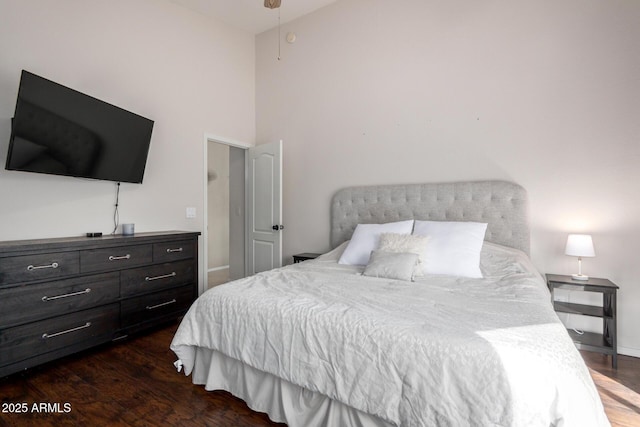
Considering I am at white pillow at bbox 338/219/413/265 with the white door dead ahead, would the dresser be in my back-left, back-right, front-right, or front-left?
front-left

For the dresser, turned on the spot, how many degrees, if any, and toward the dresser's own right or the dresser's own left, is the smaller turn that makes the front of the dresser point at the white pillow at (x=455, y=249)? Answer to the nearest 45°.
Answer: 0° — it already faces it

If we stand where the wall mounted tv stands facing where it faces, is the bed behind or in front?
in front

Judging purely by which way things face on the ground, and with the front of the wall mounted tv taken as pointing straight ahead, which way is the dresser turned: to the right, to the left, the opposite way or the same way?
the same way

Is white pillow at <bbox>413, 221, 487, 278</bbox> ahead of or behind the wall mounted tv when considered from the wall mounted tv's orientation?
ahead

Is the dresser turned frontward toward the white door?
no

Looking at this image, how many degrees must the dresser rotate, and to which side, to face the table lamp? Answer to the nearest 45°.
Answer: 0° — it already faces it

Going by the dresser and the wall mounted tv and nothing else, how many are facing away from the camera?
0

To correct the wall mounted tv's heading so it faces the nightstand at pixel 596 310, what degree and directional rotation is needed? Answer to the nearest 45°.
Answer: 0° — it already faces it

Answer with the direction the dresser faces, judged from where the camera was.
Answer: facing the viewer and to the right of the viewer

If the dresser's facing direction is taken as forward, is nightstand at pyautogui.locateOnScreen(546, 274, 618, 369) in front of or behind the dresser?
in front
